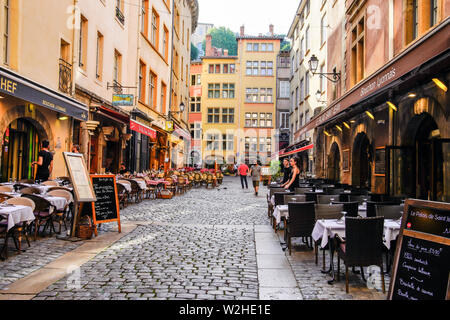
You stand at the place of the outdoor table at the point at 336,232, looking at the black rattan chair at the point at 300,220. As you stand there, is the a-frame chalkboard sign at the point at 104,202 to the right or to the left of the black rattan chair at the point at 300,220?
left

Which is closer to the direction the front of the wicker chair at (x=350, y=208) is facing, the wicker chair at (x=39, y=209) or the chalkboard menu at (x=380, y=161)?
the wicker chair

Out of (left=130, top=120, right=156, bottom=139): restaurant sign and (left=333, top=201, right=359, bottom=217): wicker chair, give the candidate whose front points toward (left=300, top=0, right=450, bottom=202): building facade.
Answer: the restaurant sign

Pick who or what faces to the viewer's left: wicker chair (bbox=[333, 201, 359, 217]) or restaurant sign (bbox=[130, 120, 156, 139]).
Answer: the wicker chair

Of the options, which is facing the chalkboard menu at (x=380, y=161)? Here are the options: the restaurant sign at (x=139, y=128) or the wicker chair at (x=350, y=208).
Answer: the restaurant sign

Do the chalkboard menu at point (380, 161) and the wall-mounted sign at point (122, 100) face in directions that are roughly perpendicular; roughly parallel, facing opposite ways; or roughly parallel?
roughly perpendicular

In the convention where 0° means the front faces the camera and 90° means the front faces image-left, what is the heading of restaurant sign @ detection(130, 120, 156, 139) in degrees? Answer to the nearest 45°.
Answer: approximately 315°

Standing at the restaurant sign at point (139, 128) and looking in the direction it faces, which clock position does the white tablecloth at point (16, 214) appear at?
The white tablecloth is roughly at 2 o'clock from the restaurant sign.
